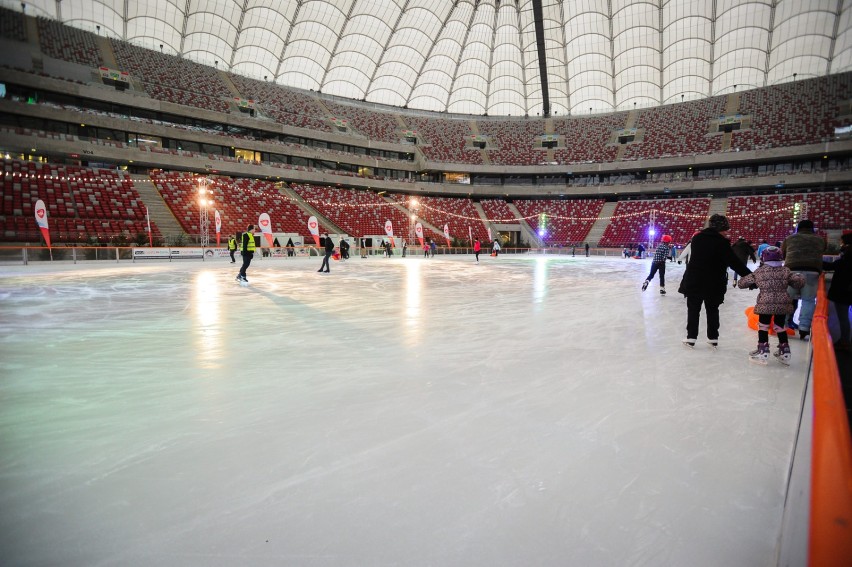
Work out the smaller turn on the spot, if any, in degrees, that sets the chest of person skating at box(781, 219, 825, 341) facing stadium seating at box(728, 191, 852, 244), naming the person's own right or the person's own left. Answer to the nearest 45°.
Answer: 0° — they already face it

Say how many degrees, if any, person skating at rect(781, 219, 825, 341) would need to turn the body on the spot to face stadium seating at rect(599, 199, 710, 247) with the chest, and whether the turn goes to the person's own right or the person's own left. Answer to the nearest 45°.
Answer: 0° — they already face it

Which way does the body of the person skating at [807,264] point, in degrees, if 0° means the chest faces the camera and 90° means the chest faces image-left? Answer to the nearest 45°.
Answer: approximately 180°

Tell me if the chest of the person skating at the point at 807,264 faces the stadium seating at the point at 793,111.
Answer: yes

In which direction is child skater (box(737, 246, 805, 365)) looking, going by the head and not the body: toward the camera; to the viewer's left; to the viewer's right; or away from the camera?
away from the camera
